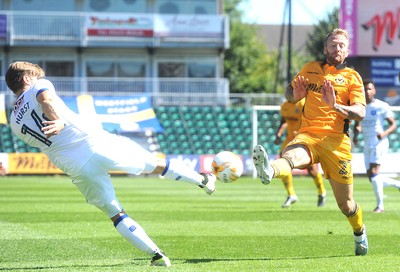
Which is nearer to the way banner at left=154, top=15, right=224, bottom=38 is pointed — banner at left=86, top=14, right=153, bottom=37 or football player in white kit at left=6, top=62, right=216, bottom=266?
the football player in white kit

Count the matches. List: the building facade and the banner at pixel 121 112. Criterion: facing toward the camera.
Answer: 2

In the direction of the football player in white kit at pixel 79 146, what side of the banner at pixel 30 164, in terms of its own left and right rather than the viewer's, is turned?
front

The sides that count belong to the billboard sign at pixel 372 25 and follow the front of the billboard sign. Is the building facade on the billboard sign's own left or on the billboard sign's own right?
on the billboard sign's own right

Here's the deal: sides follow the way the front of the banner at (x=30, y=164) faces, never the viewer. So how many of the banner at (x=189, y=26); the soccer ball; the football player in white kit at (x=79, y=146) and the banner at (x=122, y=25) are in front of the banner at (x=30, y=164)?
2

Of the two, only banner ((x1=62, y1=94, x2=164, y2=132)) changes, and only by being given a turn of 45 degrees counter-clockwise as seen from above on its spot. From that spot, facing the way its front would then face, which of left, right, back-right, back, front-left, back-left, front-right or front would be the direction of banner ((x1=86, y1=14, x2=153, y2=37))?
back-left

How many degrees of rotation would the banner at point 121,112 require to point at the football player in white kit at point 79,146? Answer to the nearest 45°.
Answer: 0° — it already faces them

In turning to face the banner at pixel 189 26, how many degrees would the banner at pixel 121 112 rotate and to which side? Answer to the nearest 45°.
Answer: approximately 180°

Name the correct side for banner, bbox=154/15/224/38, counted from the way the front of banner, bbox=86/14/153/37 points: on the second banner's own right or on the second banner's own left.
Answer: on the second banner's own left

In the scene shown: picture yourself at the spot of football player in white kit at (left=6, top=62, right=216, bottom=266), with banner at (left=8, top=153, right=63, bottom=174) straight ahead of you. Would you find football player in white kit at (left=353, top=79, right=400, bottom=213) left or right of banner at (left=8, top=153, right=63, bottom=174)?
right

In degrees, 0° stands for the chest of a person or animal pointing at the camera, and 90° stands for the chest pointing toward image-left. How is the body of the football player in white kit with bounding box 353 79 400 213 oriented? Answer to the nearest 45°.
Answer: approximately 45°

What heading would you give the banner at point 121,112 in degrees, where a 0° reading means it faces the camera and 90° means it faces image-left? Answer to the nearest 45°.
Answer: approximately 0°
